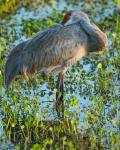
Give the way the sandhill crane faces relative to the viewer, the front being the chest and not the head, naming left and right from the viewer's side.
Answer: facing to the right of the viewer
